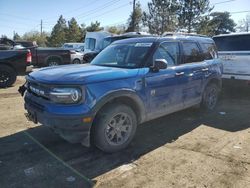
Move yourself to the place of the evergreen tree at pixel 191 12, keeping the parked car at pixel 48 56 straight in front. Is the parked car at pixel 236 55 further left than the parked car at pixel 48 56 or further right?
left

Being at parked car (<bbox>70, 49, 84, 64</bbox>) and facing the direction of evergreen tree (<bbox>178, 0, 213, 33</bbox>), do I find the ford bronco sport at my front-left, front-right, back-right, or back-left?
back-right

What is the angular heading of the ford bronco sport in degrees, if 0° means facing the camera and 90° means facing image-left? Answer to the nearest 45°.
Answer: approximately 45°

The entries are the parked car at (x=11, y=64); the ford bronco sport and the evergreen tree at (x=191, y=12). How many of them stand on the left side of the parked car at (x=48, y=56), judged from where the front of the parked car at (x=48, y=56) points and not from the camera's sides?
2

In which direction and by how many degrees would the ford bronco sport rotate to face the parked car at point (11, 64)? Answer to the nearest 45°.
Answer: approximately 90° to its right

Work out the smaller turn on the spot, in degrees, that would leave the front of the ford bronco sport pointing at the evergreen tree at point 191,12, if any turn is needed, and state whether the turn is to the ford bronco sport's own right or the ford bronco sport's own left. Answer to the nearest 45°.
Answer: approximately 135° to the ford bronco sport's own right

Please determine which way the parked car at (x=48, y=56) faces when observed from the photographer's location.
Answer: facing to the left of the viewer

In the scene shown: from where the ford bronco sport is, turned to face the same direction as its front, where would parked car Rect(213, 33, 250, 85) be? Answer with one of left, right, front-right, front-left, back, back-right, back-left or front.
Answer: back
